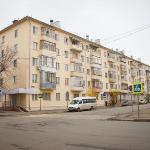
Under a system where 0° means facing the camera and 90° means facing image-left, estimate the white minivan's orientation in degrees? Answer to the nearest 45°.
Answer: approximately 45°

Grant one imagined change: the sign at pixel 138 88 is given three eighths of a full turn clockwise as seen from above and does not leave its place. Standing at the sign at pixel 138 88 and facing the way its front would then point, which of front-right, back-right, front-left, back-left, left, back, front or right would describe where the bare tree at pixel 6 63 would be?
front

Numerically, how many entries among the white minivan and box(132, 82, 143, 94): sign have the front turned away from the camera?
0

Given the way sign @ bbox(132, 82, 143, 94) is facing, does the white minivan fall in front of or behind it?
behind

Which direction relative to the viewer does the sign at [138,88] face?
toward the camera

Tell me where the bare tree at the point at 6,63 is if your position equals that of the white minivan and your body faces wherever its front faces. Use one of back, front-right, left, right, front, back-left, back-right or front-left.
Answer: front-right

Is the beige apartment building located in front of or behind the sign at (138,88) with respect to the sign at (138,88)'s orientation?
behind
